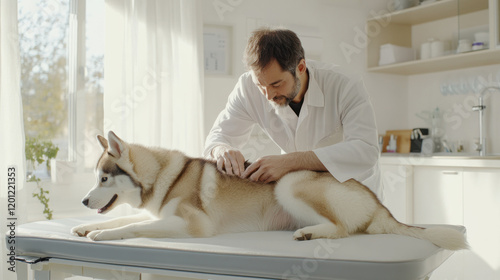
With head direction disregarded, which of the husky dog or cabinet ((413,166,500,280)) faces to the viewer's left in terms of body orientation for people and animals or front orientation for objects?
the husky dog

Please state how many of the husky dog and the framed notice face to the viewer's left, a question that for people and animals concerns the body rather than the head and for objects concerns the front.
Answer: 1

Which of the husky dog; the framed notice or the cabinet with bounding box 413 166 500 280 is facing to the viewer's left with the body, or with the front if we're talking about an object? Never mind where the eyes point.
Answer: the husky dog

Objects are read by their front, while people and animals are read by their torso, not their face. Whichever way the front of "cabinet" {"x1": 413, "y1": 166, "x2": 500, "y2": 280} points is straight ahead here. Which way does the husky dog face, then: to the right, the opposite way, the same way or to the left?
to the right

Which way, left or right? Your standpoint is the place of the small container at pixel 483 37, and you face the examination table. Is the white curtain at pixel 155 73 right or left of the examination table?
right

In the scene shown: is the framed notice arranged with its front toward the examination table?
yes

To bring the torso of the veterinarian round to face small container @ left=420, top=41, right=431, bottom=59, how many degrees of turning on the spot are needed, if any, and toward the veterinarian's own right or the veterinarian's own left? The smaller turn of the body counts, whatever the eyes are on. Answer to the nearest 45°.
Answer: approximately 180°

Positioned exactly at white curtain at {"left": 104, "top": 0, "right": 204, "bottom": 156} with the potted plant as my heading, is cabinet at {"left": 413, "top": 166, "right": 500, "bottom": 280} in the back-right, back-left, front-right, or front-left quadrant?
back-left

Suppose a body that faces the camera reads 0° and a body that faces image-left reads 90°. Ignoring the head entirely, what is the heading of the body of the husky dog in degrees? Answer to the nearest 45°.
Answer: approximately 90°

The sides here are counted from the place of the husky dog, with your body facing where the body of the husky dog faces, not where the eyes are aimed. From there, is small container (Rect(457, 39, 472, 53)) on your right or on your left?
on your right

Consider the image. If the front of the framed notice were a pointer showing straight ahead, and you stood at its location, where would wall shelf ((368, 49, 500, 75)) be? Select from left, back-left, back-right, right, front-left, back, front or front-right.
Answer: left

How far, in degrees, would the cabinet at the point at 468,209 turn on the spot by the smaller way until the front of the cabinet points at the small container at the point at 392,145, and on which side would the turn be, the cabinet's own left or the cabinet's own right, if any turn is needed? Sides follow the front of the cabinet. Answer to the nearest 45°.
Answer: approximately 135° to the cabinet's own right

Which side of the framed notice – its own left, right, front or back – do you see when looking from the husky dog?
front
